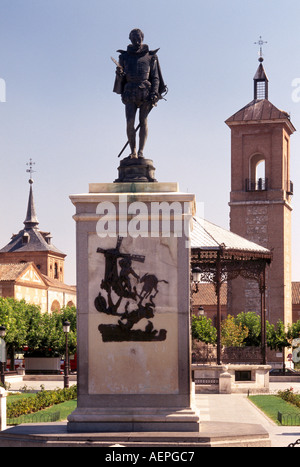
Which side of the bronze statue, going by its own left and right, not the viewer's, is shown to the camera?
front

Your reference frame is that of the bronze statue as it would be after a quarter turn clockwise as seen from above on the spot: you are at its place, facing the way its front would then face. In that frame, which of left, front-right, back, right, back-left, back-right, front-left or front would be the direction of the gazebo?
right
